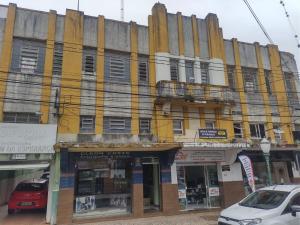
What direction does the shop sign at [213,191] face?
toward the camera

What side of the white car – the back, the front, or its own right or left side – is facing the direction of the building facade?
right

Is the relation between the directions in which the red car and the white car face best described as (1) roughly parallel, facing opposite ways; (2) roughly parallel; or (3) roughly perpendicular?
roughly perpendicular

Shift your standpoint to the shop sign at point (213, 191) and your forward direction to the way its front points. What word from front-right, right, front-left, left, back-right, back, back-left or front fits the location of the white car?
front

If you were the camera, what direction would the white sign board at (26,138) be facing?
facing the viewer

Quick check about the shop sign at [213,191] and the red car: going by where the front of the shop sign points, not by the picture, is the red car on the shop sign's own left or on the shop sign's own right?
on the shop sign's own right

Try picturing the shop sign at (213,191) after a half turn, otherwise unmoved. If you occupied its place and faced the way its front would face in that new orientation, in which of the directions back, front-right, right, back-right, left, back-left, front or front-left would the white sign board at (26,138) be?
back-left

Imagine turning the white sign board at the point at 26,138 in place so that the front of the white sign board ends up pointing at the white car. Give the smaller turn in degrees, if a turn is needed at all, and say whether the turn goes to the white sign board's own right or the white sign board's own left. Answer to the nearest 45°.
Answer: approximately 45° to the white sign board's own left
